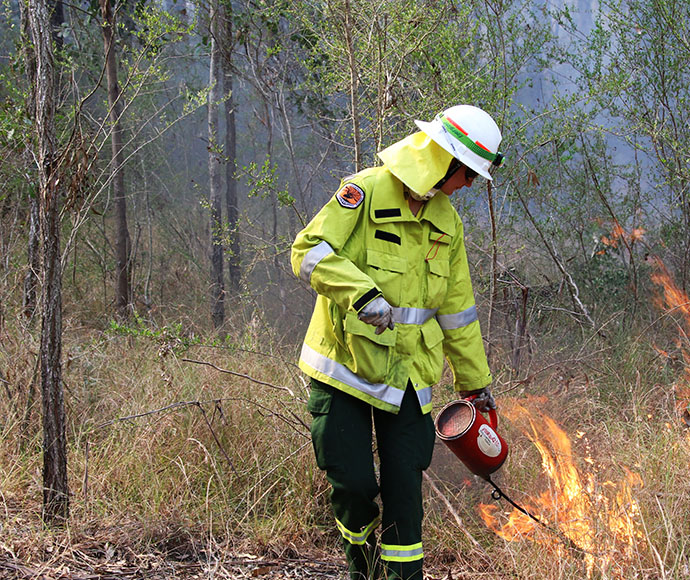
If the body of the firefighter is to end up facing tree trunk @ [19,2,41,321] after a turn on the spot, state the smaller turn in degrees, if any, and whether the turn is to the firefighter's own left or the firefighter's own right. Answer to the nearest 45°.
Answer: approximately 180°

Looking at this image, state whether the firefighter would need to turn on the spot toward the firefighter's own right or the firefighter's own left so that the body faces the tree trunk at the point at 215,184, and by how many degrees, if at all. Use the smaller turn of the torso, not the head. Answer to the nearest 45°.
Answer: approximately 135° to the firefighter's own left

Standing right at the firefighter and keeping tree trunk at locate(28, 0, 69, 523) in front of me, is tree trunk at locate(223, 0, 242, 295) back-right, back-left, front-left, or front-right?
front-right

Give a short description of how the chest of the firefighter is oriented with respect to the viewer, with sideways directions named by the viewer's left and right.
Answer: facing the viewer and to the right of the viewer

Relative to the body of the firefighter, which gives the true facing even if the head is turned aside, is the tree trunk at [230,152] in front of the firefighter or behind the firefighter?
behind

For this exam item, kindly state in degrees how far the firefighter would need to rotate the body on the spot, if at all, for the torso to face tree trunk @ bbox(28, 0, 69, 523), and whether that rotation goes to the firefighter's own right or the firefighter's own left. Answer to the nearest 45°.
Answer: approximately 135° to the firefighter's own right

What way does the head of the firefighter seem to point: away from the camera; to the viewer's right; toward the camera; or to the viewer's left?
to the viewer's right

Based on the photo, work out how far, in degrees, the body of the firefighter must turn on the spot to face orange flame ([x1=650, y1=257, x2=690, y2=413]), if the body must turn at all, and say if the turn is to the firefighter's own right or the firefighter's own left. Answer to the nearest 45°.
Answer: approximately 90° to the firefighter's own left
